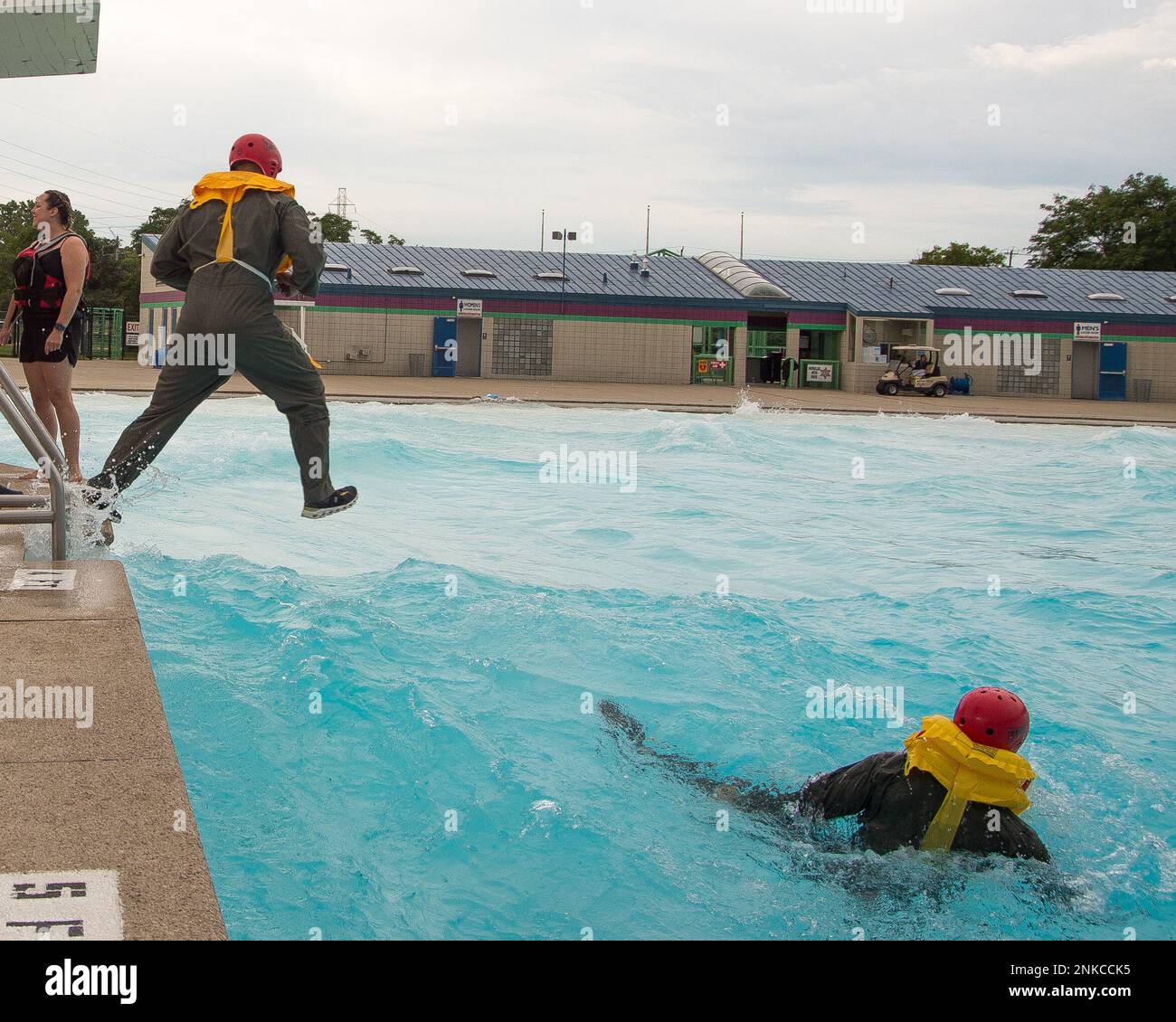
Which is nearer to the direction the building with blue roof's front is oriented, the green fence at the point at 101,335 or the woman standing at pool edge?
the woman standing at pool edge

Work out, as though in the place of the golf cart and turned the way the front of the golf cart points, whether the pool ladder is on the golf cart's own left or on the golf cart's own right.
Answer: on the golf cart's own left

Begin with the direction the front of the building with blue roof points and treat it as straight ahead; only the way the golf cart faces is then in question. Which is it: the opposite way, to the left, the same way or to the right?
to the right

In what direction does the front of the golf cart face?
to the viewer's left

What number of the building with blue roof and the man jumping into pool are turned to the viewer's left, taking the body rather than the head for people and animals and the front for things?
0

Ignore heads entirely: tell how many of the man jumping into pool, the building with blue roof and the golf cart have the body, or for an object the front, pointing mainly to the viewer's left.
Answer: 1

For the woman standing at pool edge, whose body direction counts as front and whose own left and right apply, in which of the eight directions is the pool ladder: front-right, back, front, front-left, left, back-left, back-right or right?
front-left

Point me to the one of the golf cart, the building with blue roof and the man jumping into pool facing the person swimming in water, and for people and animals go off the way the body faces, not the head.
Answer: the building with blue roof

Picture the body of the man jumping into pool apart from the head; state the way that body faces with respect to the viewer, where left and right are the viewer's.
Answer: facing away from the viewer and to the right of the viewer
